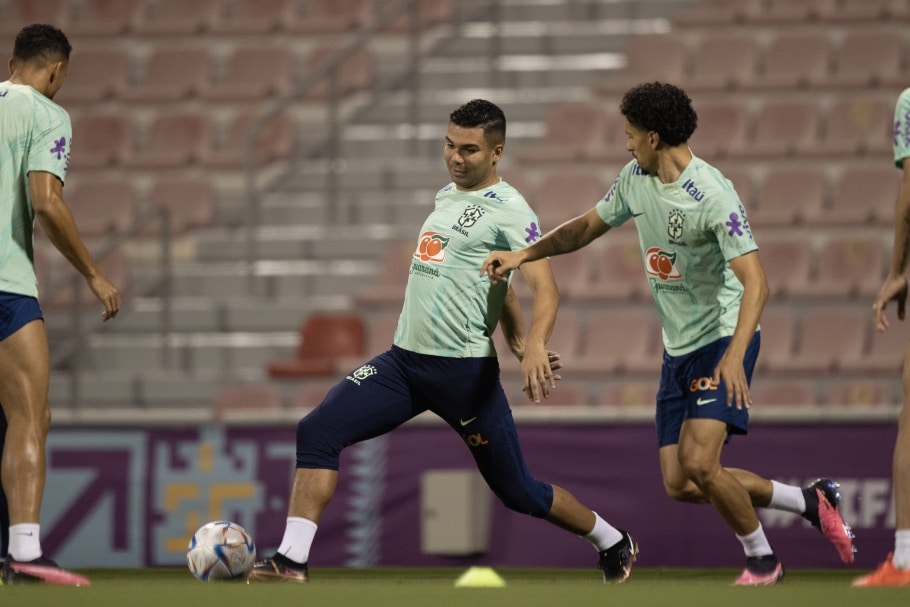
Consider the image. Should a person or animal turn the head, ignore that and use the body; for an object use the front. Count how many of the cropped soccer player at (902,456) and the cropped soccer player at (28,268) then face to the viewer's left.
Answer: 1

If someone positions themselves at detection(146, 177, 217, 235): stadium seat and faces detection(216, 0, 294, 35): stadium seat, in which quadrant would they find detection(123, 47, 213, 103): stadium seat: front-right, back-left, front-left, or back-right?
front-left

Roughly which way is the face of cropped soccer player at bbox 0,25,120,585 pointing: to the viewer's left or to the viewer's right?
to the viewer's right

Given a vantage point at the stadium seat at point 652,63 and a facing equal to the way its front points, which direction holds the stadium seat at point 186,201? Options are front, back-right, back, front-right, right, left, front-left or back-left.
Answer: front-right

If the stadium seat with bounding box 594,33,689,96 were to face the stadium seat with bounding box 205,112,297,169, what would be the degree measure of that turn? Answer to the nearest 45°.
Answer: approximately 45° to its right

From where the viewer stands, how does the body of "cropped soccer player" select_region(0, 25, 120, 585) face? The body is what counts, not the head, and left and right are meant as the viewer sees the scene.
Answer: facing away from the viewer and to the right of the viewer

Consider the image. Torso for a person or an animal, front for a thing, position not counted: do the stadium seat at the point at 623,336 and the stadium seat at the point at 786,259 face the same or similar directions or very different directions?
same or similar directions

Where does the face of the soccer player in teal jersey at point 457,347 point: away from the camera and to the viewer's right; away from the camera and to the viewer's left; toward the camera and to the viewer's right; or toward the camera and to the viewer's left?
toward the camera and to the viewer's left

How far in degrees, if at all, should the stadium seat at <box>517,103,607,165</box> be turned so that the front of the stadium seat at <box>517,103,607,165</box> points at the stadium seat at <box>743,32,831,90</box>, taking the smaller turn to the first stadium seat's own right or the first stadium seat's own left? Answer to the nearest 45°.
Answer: approximately 135° to the first stadium seat's own left

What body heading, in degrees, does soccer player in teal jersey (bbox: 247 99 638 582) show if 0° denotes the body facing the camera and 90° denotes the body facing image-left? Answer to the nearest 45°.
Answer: approximately 45°

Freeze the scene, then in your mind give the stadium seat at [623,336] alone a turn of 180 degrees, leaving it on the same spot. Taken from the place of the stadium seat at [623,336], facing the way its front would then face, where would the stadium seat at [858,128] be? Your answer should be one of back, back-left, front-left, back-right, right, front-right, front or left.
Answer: front

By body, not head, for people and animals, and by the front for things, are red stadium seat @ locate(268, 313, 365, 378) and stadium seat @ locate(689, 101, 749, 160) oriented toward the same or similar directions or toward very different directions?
same or similar directions

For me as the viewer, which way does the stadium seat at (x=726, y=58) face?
facing the viewer and to the left of the viewer

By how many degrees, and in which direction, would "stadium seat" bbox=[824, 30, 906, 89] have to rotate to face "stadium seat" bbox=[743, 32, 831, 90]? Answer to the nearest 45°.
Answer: approximately 45° to its right

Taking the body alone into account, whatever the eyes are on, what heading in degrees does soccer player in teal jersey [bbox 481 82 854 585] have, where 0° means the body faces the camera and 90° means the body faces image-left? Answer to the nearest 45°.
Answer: approximately 45°

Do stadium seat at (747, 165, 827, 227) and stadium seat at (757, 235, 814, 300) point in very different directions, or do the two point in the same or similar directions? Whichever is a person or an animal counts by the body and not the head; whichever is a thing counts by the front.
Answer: same or similar directions

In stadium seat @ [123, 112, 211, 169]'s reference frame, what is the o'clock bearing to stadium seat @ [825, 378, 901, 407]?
stadium seat @ [825, 378, 901, 407] is roughly at 9 o'clock from stadium seat @ [123, 112, 211, 169].

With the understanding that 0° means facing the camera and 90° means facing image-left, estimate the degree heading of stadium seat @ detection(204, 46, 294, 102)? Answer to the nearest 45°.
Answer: approximately 45°
